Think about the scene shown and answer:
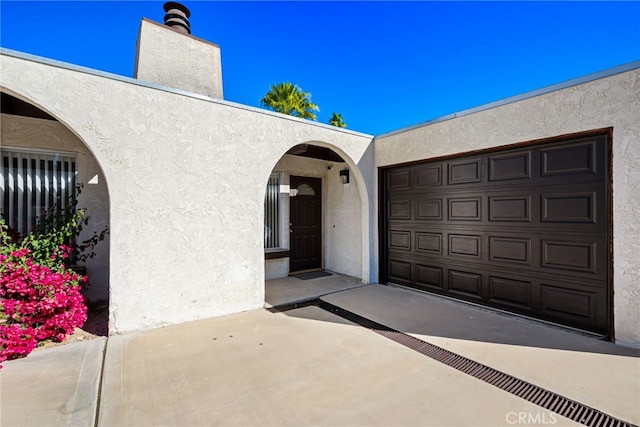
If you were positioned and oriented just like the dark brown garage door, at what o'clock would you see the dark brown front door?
The dark brown front door is roughly at 2 o'clock from the dark brown garage door.

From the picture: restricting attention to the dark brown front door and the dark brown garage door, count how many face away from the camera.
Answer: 0

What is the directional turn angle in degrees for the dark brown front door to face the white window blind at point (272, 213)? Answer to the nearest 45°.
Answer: approximately 90° to its right

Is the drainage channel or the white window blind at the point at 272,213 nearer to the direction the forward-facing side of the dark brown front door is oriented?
the drainage channel

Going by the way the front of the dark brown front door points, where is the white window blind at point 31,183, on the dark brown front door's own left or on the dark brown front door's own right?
on the dark brown front door's own right

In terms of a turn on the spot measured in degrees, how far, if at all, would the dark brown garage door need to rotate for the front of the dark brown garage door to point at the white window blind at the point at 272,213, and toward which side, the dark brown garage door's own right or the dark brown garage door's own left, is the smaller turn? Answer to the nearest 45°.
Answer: approximately 45° to the dark brown garage door's own right

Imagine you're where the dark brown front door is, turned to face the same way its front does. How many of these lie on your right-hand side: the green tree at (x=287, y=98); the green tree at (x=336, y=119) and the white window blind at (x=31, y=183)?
1

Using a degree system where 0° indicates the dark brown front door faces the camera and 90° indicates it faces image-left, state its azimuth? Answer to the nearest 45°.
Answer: approximately 315°
